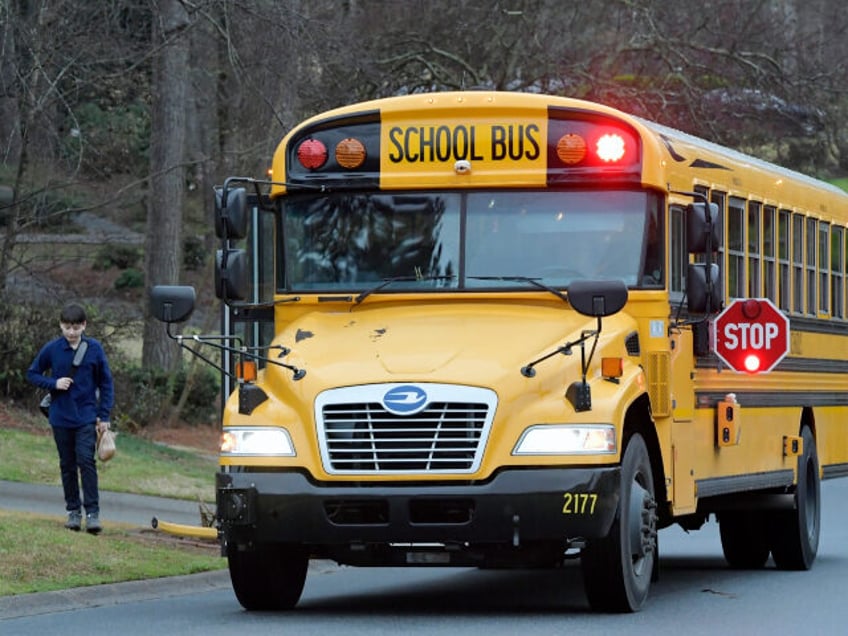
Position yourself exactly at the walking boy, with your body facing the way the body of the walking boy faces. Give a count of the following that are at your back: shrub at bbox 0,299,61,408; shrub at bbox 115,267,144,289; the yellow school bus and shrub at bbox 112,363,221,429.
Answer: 3

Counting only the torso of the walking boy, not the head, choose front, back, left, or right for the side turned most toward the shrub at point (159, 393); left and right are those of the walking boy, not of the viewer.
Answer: back

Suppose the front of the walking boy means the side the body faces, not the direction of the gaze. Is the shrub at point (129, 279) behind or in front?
behind

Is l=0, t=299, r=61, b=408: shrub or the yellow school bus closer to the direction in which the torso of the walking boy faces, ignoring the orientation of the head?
the yellow school bus

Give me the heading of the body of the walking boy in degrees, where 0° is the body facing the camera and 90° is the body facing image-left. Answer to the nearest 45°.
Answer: approximately 0°

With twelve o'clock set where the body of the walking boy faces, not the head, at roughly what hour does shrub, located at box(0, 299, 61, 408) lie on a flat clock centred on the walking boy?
The shrub is roughly at 6 o'clock from the walking boy.

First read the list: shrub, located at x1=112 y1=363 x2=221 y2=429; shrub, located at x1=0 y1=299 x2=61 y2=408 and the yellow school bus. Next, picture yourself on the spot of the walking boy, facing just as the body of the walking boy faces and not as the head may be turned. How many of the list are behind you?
2
